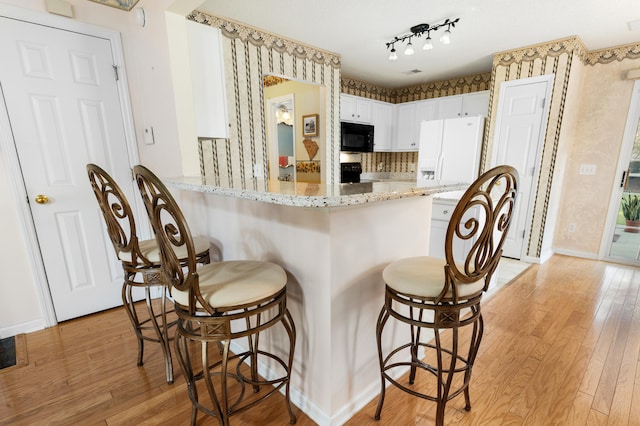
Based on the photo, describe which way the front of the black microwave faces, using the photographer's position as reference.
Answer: facing the viewer and to the right of the viewer

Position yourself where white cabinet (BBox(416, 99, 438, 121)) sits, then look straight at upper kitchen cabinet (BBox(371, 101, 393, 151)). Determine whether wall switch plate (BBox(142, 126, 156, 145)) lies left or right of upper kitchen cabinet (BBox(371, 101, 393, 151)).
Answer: left

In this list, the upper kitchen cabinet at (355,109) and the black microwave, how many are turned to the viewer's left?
0

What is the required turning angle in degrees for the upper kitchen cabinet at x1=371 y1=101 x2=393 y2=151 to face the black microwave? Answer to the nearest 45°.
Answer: approximately 90° to its right

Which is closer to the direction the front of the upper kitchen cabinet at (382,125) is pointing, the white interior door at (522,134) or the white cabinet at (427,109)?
the white interior door

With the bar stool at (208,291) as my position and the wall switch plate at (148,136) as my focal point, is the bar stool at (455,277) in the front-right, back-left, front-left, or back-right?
back-right

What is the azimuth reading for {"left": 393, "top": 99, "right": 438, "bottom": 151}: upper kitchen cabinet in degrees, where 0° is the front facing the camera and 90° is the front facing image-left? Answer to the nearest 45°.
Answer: approximately 45°

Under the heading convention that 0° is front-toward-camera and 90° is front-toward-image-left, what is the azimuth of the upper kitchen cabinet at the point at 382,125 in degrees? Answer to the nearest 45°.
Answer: approximately 315°

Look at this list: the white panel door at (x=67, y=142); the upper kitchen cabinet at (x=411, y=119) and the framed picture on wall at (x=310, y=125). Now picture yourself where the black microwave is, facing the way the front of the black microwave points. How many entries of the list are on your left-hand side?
1

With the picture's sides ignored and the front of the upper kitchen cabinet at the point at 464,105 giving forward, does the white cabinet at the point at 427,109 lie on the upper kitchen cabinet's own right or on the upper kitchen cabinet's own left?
on the upper kitchen cabinet's own right
